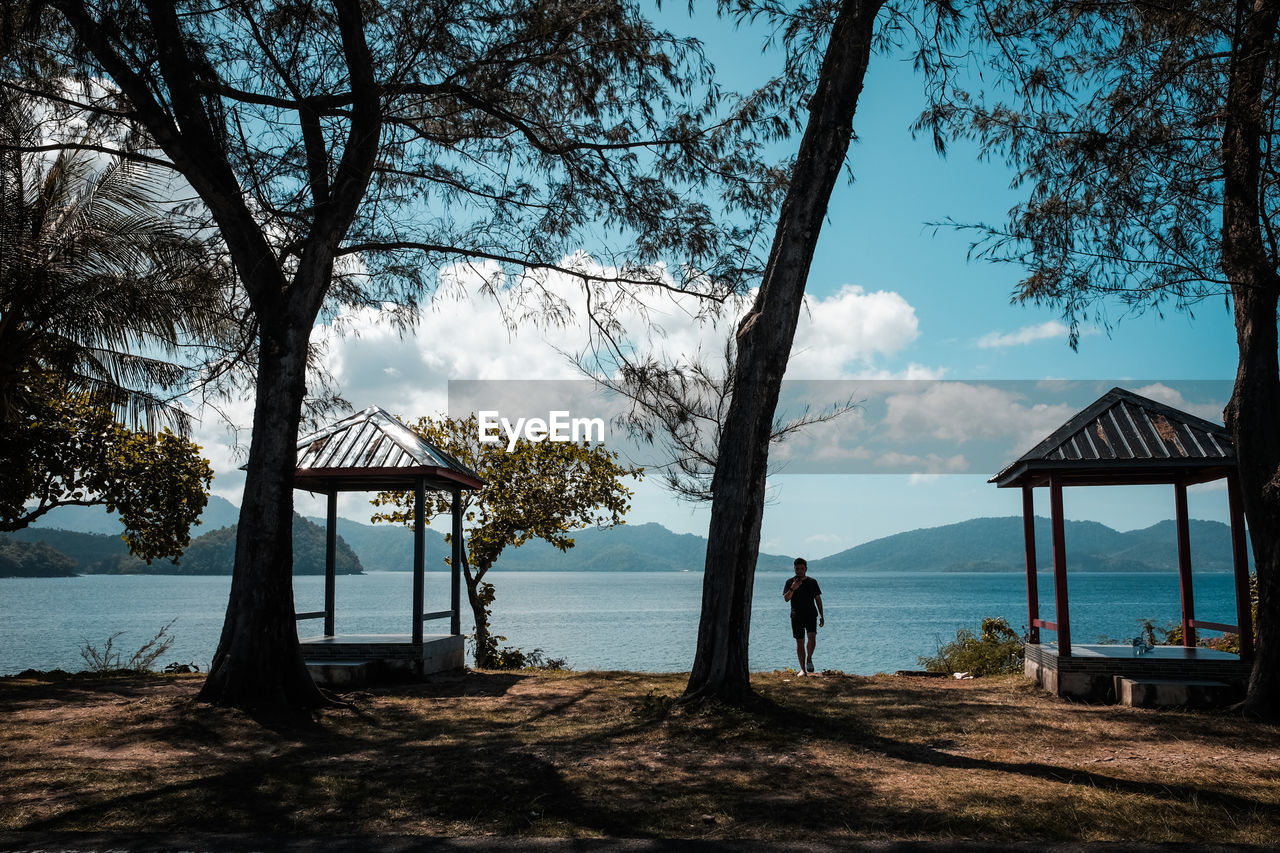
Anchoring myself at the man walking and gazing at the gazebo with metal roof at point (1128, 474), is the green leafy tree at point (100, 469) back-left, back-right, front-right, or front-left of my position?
back-right

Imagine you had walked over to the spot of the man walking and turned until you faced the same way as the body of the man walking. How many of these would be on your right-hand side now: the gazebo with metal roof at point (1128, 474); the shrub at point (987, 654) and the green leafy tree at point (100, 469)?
1

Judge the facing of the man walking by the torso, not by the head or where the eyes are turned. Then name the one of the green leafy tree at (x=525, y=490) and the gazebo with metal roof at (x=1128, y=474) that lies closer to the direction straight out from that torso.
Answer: the gazebo with metal roof

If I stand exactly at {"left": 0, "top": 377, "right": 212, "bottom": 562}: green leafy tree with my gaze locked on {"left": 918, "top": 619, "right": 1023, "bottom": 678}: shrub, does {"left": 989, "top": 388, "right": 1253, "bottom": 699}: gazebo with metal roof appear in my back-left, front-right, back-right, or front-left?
front-right

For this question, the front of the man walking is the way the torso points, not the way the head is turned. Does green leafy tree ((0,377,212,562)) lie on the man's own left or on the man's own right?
on the man's own right

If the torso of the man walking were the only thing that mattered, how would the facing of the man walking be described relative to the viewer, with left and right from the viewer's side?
facing the viewer

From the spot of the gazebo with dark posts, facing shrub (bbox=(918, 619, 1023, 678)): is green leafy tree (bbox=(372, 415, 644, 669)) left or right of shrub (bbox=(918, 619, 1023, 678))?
left

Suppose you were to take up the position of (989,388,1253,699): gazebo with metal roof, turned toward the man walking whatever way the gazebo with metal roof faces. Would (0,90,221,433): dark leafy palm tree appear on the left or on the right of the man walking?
left

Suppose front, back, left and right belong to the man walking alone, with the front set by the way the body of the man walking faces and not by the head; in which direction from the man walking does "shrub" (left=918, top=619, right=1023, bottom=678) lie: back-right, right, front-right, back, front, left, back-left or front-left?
back-left

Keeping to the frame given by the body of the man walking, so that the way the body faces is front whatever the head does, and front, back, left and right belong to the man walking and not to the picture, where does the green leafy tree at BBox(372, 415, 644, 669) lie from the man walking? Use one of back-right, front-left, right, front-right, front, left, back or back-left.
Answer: back-right

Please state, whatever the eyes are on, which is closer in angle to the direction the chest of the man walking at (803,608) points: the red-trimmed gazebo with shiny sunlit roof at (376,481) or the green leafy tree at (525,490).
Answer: the red-trimmed gazebo with shiny sunlit roof

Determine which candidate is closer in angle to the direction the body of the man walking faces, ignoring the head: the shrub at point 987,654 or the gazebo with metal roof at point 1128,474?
the gazebo with metal roof
